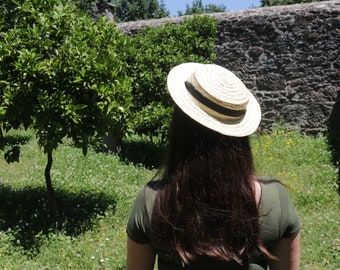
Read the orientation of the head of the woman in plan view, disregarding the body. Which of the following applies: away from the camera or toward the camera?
away from the camera

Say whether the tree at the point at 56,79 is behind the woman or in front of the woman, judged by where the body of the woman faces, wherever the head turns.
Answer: in front

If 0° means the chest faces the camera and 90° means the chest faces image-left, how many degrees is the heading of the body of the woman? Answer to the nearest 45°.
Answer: approximately 180°
